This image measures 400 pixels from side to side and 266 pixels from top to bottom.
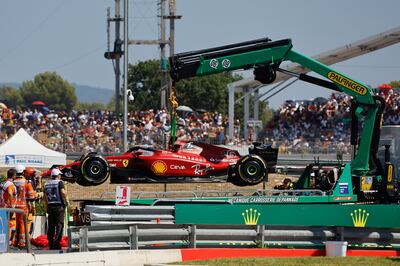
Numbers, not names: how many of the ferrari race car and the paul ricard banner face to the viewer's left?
1

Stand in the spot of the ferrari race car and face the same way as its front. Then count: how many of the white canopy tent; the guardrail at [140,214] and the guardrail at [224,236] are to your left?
2

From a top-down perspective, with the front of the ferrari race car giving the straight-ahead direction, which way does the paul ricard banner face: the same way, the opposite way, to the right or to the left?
to the left

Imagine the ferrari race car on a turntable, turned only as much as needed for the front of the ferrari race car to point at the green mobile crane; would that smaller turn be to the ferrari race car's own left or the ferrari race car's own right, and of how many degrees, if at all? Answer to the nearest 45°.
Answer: approximately 135° to the ferrari race car's own left

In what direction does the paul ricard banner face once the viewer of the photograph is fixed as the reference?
facing the viewer

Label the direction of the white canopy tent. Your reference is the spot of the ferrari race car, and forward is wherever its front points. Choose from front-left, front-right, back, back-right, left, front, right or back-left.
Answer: front-right

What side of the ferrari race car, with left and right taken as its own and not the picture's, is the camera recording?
left

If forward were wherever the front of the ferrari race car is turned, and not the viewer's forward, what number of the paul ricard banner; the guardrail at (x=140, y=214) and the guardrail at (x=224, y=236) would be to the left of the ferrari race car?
2
